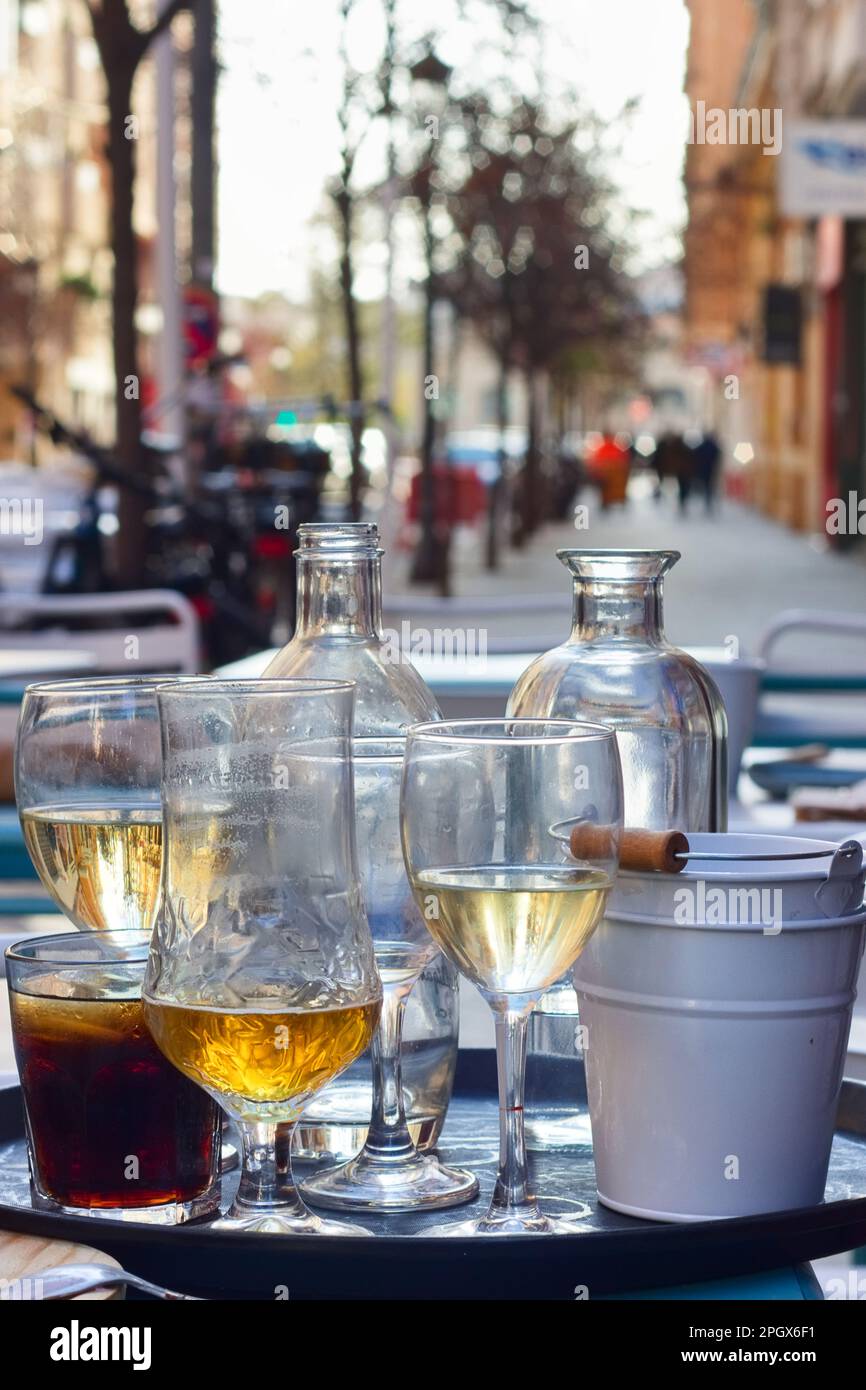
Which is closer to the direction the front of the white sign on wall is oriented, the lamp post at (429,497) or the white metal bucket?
the white metal bucket

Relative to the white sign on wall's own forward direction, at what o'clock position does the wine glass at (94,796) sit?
The wine glass is roughly at 12 o'clock from the white sign on wall.

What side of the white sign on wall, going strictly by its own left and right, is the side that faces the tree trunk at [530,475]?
back

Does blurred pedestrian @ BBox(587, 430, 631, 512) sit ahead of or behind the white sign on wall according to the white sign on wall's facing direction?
behind

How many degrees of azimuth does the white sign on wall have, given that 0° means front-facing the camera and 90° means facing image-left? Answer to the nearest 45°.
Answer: approximately 0°

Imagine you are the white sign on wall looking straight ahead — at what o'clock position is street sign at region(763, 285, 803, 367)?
The street sign is roughly at 6 o'clock from the white sign on wall.

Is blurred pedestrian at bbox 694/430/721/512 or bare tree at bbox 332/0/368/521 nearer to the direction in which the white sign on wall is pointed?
the bare tree

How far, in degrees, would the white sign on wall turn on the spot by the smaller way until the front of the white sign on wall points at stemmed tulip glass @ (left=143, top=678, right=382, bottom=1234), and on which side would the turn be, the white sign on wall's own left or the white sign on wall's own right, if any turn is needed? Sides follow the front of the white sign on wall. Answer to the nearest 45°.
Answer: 0° — it already faces it

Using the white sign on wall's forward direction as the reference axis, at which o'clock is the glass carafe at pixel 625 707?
The glass carafe is roughly at 12 o'clock from the white sign on wall.

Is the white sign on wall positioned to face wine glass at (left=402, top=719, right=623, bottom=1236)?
yes

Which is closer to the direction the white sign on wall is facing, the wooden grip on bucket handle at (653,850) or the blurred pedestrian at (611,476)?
the wooden grip on bucket handle

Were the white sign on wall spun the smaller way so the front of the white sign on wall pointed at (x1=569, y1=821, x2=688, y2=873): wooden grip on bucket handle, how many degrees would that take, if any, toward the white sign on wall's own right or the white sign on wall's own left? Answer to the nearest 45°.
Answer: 0° — it already faces it

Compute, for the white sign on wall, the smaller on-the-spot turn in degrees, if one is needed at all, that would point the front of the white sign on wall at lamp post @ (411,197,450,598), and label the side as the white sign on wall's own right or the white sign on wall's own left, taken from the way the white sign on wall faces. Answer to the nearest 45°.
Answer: approximately 90° to the white sign on wall's own right
